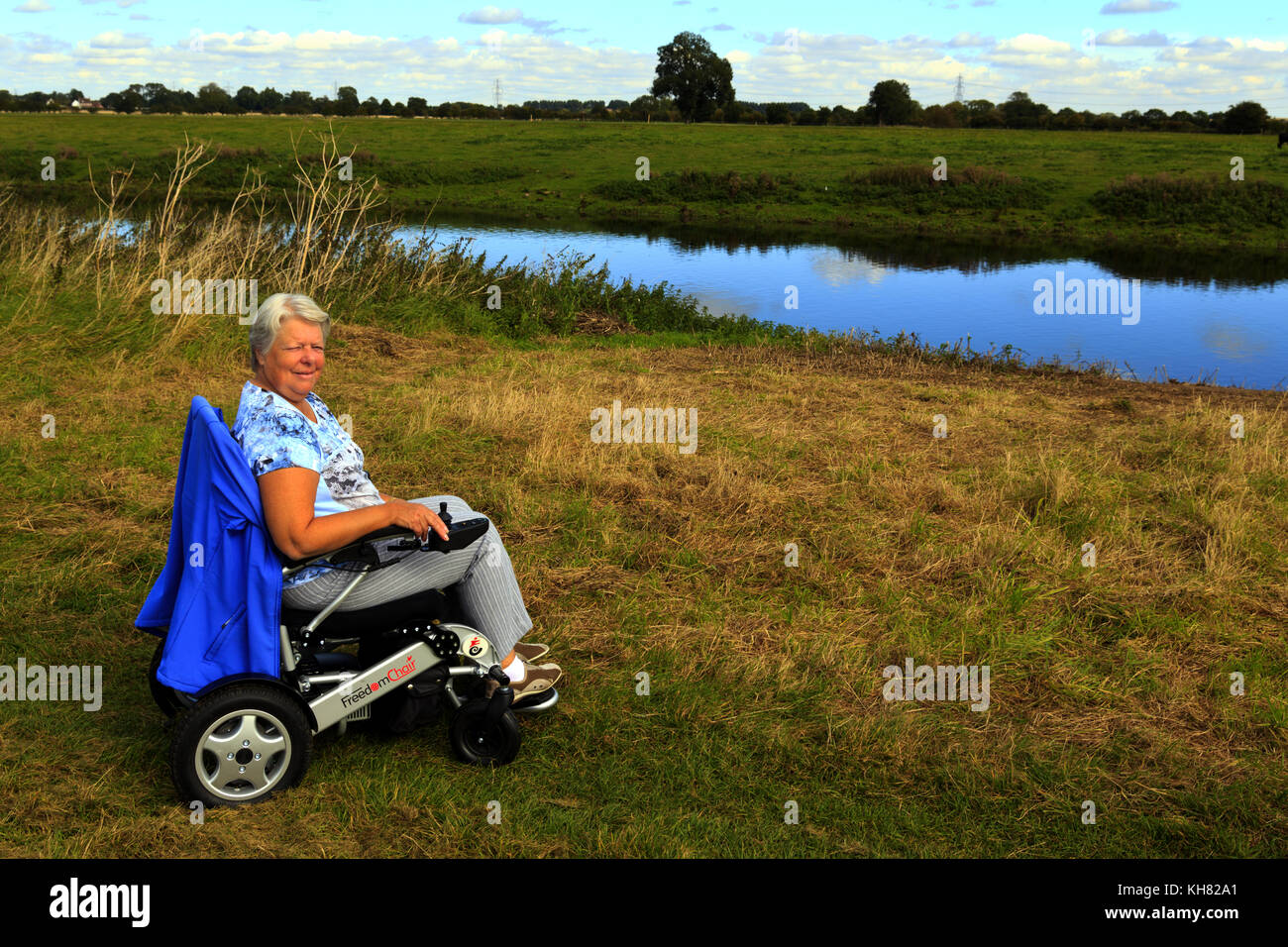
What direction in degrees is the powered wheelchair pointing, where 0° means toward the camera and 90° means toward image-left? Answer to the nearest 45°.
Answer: approximately 270°
